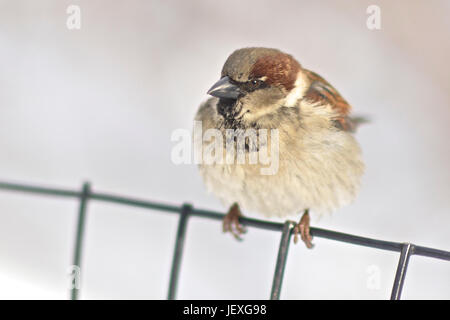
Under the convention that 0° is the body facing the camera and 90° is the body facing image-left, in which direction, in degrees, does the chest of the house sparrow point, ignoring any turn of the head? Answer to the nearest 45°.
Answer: approximately 45°
